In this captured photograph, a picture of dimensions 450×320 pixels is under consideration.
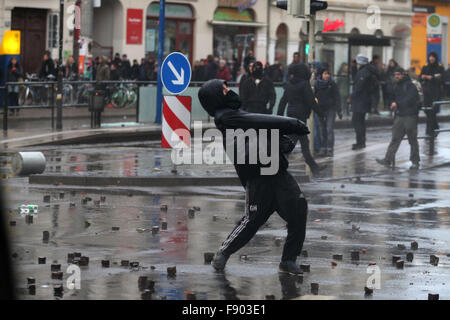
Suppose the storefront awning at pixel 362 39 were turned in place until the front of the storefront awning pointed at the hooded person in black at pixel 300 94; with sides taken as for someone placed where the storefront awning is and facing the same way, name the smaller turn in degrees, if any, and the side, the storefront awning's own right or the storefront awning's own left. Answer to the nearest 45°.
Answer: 0° — it already faces them

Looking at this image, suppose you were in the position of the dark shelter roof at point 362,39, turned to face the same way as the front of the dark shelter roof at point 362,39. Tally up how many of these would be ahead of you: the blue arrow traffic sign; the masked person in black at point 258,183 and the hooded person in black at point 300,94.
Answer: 3
